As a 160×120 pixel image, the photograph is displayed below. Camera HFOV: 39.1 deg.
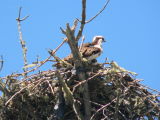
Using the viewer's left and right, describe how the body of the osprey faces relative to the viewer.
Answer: facing to the right of the viewer
